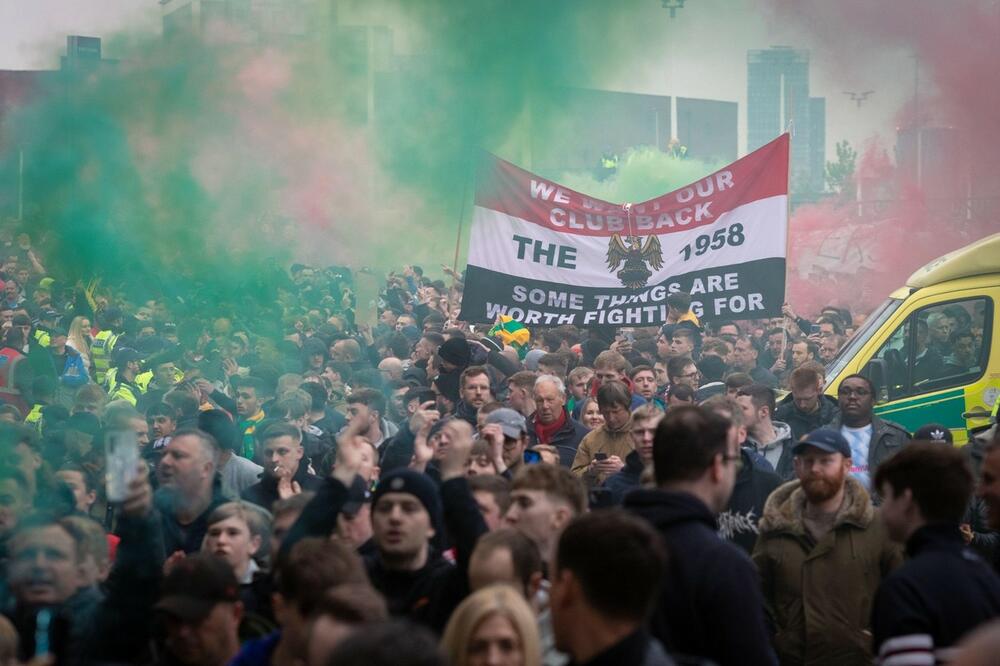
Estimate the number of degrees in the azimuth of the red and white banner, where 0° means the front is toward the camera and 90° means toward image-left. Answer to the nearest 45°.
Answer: approximately 0°

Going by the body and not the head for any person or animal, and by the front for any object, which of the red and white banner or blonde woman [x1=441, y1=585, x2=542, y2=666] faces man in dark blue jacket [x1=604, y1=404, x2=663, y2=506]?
the red and white banner

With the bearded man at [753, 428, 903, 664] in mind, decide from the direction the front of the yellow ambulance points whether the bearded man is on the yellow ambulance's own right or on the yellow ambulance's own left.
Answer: on the yellow ambulance's own left

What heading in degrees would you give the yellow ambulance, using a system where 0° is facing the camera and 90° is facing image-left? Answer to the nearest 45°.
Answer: approximately 90°

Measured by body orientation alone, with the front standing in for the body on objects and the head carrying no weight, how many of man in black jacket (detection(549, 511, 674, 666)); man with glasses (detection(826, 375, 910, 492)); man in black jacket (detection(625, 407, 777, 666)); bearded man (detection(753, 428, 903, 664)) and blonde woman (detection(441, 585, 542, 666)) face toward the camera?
3

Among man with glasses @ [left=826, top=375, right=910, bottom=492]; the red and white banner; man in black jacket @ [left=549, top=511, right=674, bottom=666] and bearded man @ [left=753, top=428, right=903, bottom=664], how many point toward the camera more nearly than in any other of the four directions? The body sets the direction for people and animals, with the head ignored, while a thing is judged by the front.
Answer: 3

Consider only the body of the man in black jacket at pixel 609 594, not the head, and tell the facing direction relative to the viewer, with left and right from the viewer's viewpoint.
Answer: facing away from the viewer and to the left of the viewer
